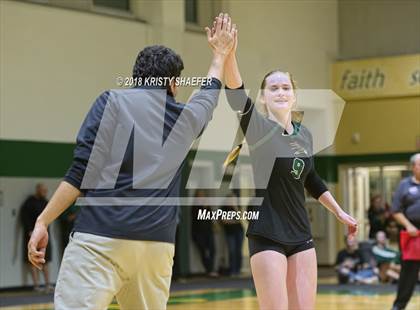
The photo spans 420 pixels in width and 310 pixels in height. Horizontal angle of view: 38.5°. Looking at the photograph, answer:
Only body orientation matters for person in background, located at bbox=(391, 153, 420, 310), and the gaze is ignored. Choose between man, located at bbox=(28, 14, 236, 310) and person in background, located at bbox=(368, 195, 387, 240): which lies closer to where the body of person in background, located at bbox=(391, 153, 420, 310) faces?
the man

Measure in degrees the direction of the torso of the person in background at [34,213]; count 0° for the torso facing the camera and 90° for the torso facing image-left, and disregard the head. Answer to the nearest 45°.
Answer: approximately 315°

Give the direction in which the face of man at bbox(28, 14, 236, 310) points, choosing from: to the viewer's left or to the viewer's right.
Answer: to the viewer's right

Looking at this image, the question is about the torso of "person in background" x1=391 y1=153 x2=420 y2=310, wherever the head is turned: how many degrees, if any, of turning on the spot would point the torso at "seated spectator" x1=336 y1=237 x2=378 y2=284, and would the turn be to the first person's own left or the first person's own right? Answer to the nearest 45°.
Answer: approximately 135° to the first person's own left

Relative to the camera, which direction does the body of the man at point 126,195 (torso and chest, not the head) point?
away from the camera

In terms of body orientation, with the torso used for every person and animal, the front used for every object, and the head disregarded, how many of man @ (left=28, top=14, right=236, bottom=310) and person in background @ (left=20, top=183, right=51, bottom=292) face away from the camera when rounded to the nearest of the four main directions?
1

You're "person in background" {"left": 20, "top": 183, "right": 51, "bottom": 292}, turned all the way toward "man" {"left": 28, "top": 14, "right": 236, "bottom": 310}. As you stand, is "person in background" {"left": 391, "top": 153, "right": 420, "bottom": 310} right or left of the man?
left

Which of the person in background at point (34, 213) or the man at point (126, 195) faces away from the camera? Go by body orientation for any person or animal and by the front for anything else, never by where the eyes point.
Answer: the man
